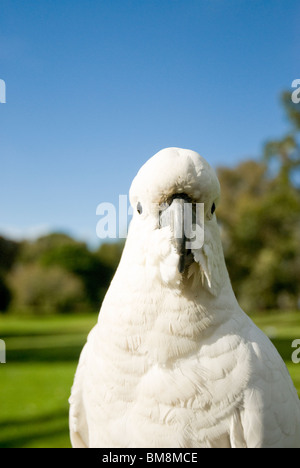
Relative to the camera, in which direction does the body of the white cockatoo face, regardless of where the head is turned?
toward the camera
